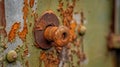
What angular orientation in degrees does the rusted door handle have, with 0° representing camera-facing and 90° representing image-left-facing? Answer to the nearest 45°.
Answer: approximately 315°
